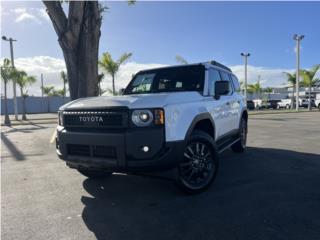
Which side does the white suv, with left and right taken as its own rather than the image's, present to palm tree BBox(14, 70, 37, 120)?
right

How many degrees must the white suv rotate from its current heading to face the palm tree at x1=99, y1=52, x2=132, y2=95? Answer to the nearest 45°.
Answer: approximately 135° to its right

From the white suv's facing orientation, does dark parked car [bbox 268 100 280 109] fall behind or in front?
behind

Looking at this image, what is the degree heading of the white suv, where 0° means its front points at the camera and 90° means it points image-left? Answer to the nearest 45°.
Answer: approximately 45°

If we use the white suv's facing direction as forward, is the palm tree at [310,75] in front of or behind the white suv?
behind
